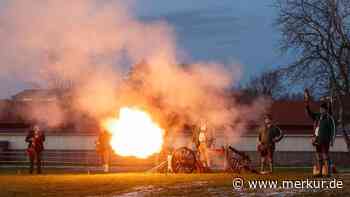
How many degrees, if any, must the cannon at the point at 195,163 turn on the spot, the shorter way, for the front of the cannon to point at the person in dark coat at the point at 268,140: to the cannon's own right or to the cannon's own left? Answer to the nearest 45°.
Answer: approximately 180°

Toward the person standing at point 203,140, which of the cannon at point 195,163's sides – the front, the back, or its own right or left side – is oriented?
right

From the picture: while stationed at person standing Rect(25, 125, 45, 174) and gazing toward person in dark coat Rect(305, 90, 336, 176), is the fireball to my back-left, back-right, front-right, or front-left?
front-left

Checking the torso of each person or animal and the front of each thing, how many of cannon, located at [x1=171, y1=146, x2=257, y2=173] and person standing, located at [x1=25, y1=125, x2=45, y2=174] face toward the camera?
1

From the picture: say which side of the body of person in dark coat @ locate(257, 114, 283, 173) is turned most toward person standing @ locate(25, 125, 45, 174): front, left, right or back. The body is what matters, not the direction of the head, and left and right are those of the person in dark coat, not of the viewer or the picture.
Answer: right

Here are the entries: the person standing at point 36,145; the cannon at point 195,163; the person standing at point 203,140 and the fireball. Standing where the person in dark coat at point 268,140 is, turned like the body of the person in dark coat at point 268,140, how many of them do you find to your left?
0

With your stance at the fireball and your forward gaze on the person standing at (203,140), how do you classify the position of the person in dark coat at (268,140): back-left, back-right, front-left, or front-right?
front-right

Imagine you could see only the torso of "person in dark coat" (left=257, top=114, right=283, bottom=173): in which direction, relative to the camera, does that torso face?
toward the camera

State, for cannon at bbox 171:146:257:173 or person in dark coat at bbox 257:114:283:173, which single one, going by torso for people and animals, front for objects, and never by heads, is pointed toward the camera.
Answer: the person in dark coat

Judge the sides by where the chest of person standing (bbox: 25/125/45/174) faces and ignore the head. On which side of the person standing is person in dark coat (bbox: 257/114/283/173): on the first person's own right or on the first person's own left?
on the first person's own left

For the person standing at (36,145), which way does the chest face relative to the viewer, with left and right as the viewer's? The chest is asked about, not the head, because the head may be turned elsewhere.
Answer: facing the viewer

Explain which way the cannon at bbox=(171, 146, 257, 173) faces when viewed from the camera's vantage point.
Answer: facing to the left of the viewer

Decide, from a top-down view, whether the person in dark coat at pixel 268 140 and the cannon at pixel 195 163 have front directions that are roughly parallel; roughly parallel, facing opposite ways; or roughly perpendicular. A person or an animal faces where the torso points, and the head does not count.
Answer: roughly perpendicular

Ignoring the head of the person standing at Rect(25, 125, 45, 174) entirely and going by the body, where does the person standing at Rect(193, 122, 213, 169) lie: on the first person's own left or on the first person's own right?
on the first person's own left

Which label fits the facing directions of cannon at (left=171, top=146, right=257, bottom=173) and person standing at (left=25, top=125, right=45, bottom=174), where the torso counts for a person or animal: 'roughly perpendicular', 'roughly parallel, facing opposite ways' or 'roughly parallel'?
roughly perpendicular
